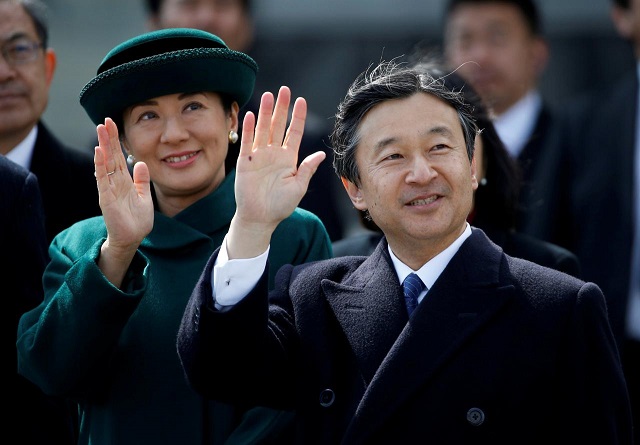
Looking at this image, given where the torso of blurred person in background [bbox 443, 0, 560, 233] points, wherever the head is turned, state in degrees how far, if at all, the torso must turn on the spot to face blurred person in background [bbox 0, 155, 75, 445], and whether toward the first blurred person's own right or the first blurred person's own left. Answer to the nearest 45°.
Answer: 0° — they already face them

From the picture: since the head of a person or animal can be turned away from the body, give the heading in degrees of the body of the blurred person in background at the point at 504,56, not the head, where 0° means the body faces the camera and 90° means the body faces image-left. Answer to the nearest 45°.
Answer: approximately 45°

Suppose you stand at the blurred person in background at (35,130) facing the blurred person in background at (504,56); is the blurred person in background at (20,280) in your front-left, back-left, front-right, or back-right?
back-right

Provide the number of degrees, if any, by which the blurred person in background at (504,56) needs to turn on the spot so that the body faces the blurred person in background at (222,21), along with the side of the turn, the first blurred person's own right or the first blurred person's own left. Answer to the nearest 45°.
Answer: approximately 45° to the first blurred person's own right

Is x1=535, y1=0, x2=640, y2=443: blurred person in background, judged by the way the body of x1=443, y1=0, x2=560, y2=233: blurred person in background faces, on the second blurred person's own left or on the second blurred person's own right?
on the second blurred person's own left
